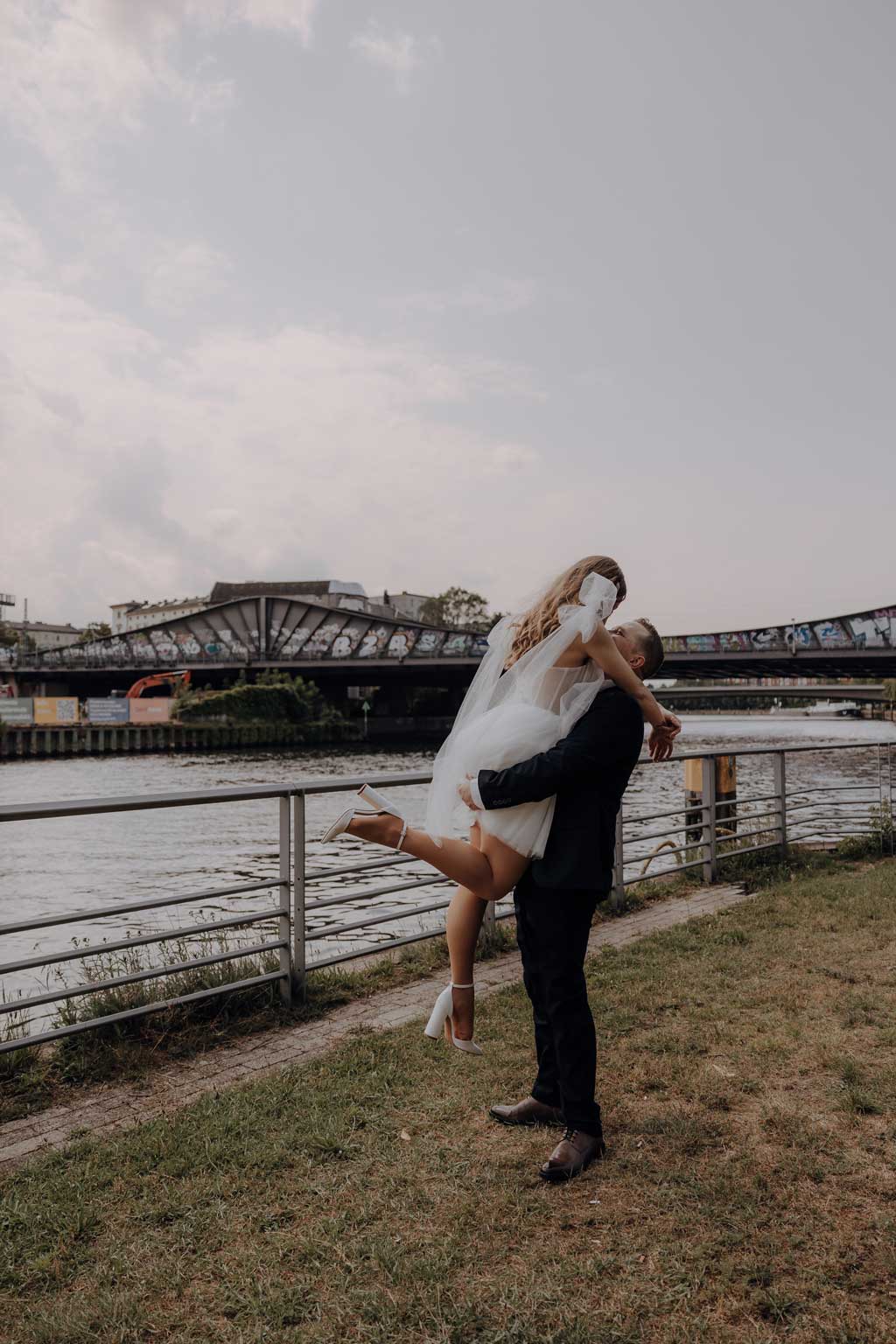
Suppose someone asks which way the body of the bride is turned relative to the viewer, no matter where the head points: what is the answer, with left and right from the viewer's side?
facing to the right of the viewer

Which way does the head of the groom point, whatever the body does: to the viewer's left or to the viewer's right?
to the viewer's left

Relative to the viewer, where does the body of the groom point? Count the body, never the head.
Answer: to the viewer's left

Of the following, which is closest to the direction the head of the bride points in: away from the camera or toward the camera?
away from the camera
